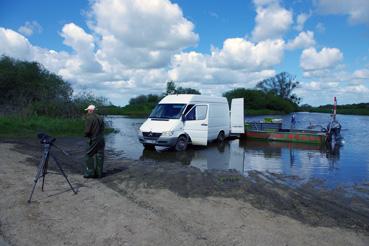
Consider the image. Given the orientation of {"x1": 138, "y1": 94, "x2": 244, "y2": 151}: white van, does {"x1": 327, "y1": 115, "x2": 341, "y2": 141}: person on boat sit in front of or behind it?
behind

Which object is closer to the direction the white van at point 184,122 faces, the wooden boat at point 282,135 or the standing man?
the standing man

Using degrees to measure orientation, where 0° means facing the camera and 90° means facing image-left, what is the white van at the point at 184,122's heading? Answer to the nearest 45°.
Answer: approximately 45°

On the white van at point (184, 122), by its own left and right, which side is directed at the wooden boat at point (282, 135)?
back

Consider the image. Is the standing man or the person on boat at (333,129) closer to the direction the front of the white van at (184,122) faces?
the standing man
